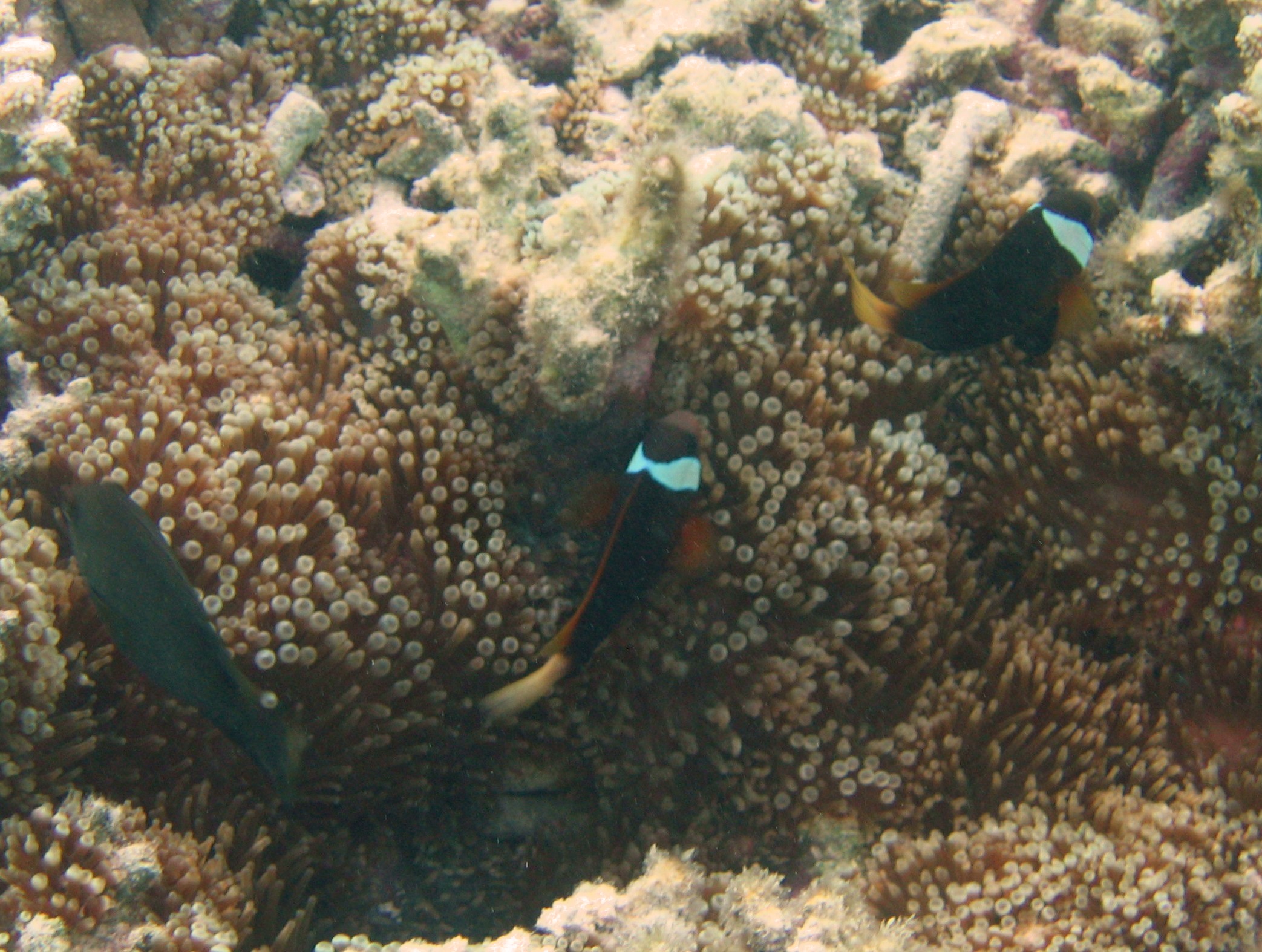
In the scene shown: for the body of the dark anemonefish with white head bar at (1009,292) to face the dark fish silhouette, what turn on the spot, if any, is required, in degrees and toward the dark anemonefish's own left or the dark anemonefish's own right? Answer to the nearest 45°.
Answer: approximately 180°

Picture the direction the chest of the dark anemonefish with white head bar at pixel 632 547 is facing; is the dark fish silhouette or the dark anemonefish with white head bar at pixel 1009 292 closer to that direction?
the dark anemonefish with white head bar

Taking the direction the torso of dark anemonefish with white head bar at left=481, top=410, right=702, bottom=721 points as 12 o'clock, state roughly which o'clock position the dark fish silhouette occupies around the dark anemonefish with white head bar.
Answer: The dark fish silhouette is roughly at 7 o'clock from the dark anemonefish with white head bar.

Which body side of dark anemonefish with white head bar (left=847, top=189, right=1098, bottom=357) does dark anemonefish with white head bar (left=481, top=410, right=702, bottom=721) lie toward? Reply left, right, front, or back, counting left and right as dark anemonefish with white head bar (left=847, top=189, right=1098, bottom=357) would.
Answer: back

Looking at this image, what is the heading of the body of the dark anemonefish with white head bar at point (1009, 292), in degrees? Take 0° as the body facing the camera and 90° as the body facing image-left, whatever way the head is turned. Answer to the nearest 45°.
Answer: approximately 225°

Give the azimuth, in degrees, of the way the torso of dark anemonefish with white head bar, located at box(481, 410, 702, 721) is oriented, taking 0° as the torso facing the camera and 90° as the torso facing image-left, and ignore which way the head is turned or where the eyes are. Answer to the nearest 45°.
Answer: approximately 225°

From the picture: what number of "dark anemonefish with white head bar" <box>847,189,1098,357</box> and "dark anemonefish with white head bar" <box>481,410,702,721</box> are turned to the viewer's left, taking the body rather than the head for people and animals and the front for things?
0

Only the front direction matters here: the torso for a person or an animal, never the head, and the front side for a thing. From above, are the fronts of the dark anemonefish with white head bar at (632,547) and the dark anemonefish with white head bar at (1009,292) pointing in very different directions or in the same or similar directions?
same or similar directions

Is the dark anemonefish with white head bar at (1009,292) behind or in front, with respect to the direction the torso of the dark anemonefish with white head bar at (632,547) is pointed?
in front
